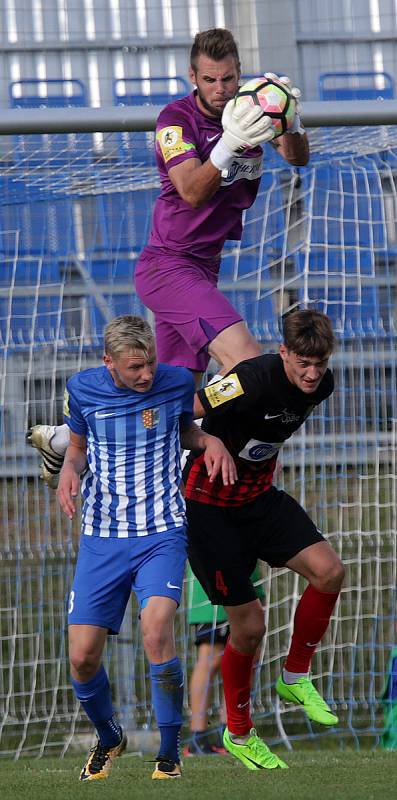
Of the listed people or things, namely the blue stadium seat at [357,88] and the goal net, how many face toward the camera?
2

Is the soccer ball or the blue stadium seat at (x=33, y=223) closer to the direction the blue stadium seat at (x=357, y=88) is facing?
the soccer ball

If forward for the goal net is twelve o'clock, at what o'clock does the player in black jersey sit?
The player in black jersey is roughly at 12 o'clock from the goal net.

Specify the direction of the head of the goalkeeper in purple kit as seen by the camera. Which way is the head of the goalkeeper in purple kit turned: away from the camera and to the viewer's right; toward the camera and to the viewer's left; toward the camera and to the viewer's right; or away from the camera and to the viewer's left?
toward the camera and to the viewer's right

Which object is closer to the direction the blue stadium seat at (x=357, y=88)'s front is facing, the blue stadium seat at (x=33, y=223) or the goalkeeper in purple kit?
the goalkeeper in purple kit

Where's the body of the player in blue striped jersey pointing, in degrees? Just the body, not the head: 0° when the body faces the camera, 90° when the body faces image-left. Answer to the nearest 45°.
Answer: approximately 0°
